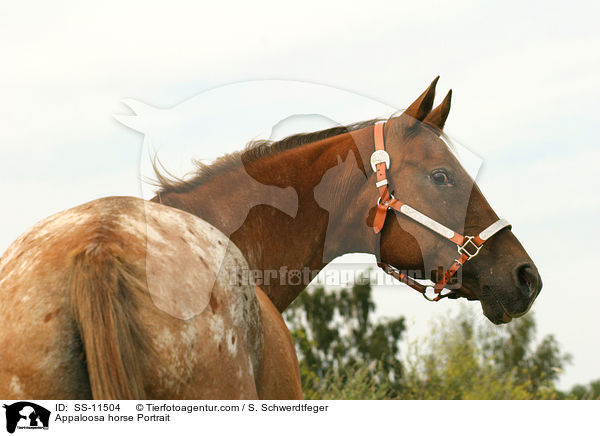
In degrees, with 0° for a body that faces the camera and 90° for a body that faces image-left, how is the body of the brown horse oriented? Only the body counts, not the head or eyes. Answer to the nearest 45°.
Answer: approximately 225°
